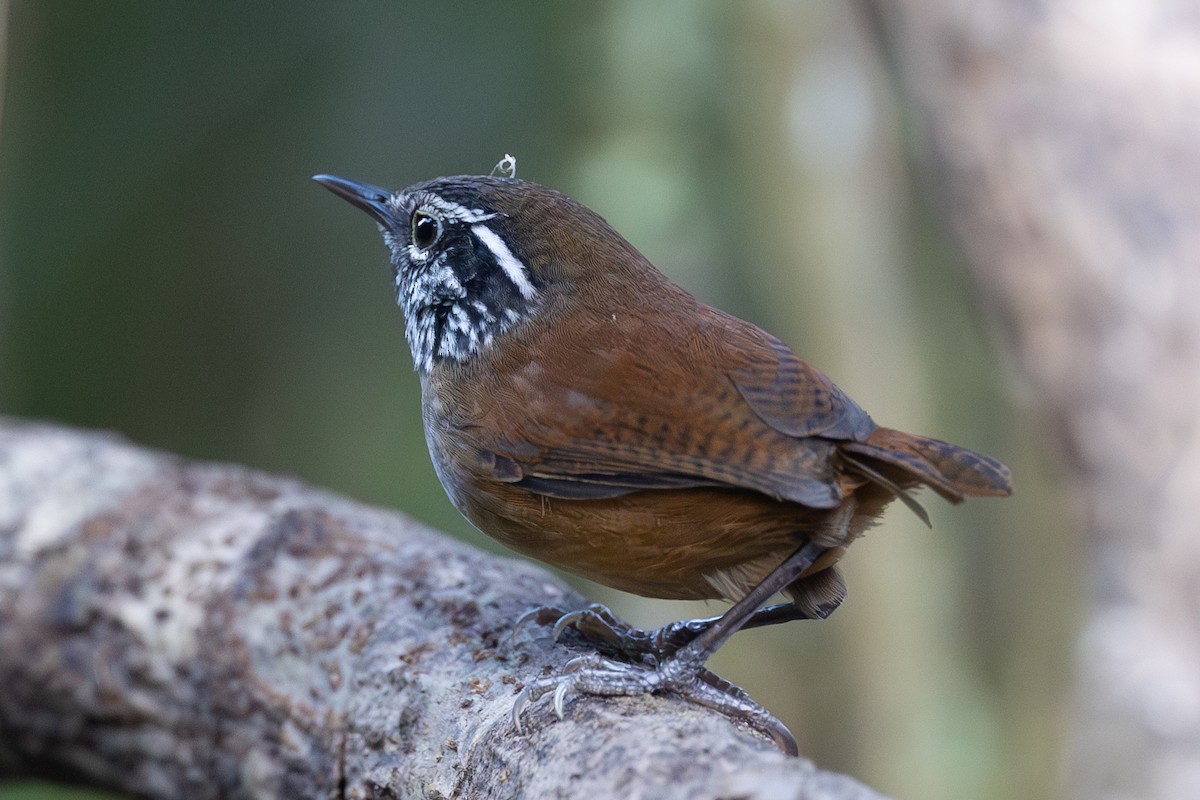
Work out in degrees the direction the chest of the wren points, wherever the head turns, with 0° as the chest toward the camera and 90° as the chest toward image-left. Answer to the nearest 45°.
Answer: approximately 90°

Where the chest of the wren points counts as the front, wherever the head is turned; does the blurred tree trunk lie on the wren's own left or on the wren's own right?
on the wren's own right
